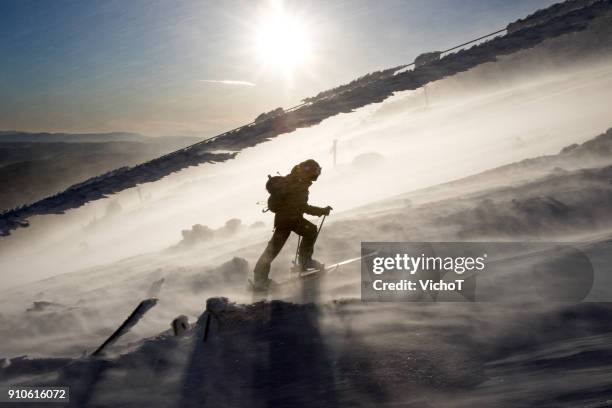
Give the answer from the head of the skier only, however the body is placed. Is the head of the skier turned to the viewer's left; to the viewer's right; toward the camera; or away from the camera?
to the viewer's right

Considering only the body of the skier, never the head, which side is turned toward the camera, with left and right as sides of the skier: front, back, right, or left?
right
